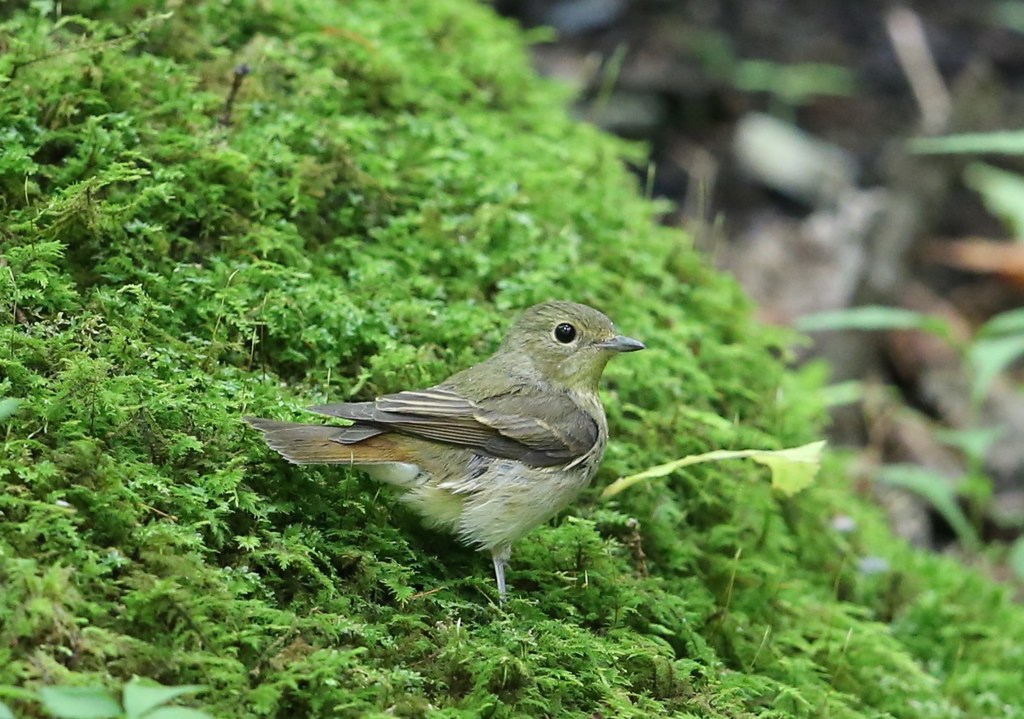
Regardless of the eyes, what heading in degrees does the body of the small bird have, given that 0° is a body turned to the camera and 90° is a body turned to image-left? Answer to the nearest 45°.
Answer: approximately 270°

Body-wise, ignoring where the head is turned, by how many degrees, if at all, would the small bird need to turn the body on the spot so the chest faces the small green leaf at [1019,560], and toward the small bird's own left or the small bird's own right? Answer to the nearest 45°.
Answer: approximately 45° to the small bird's own left

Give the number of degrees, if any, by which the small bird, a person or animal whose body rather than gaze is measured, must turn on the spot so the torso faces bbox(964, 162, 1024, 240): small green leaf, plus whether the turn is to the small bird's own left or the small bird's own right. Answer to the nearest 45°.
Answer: approximately 45° to the small bird's own left

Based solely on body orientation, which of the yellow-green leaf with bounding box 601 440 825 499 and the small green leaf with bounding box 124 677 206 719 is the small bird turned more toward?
the yellow-green leaf

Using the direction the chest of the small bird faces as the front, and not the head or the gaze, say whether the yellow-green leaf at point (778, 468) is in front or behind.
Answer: in front

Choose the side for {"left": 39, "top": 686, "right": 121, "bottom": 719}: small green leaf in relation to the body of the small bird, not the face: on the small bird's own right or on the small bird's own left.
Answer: on the small bird's own right

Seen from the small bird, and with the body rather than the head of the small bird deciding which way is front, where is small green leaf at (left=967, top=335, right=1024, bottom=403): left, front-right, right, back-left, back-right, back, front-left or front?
front-left
